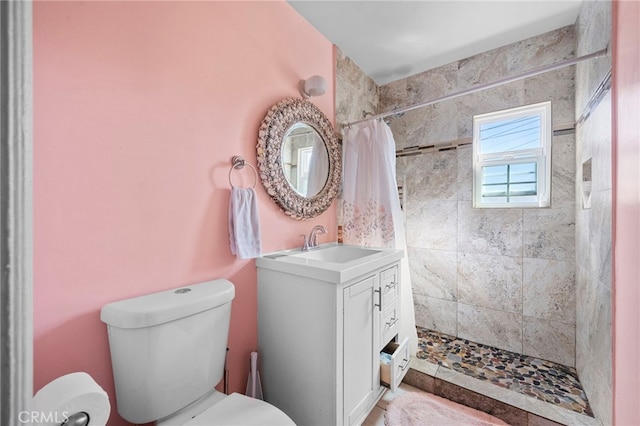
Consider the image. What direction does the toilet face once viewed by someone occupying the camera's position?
facing the viewer and to the right of the viewer

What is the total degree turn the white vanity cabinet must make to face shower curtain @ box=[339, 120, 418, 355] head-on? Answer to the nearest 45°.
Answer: approximately 90° to its left

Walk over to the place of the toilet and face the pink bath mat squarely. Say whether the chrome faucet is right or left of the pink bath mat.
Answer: left
